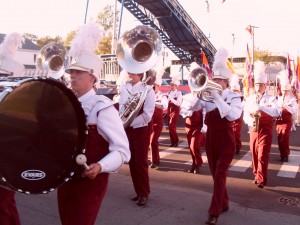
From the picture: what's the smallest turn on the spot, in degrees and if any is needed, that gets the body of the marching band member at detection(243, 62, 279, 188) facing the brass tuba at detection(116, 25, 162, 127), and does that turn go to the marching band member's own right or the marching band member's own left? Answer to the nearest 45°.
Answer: approximately 45° to the marching band member's own right

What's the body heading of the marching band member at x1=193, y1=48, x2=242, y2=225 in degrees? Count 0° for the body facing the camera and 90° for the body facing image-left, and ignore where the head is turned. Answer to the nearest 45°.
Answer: approximately 45°

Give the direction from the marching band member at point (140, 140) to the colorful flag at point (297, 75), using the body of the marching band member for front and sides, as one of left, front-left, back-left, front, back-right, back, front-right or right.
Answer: back
